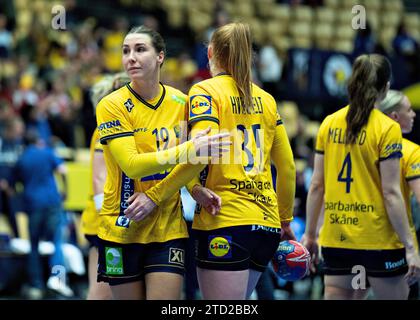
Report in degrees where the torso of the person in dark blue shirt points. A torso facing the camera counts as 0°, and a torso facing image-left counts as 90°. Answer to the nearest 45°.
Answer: approximately 225°
